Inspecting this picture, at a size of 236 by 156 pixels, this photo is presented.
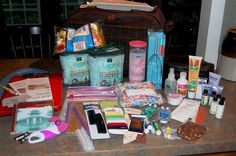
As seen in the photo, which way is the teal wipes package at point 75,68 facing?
toward the camera

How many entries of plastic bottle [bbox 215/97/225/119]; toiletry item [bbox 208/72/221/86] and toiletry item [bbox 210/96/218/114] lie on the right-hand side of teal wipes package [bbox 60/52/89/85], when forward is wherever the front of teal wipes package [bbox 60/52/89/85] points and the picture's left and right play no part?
0

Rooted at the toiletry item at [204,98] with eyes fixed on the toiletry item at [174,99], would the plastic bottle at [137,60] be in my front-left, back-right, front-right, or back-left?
front-right

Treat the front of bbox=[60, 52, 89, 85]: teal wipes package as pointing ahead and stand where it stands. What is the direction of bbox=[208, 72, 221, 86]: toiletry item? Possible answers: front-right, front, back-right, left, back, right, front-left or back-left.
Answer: left
